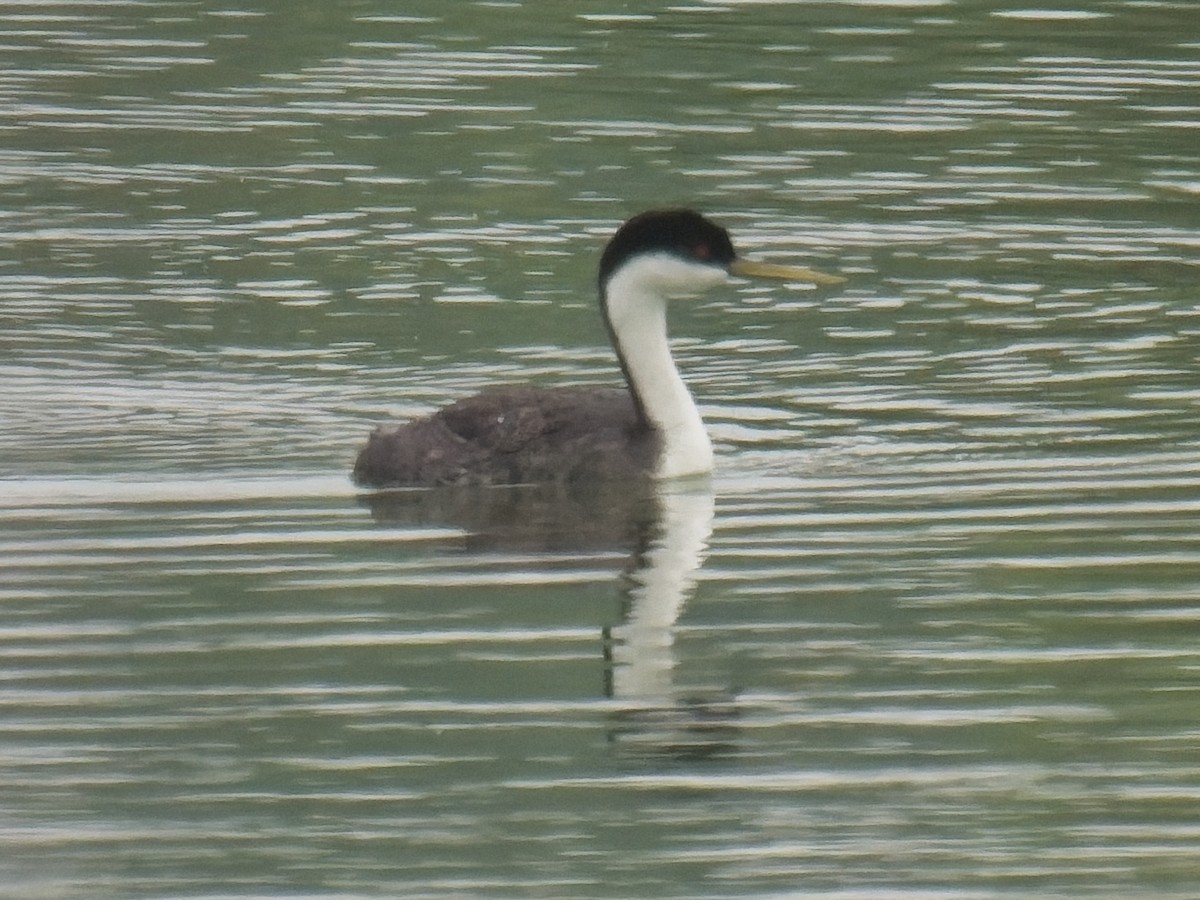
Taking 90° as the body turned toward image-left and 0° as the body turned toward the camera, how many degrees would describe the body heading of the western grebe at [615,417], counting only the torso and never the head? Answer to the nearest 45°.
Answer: approximately 270°
